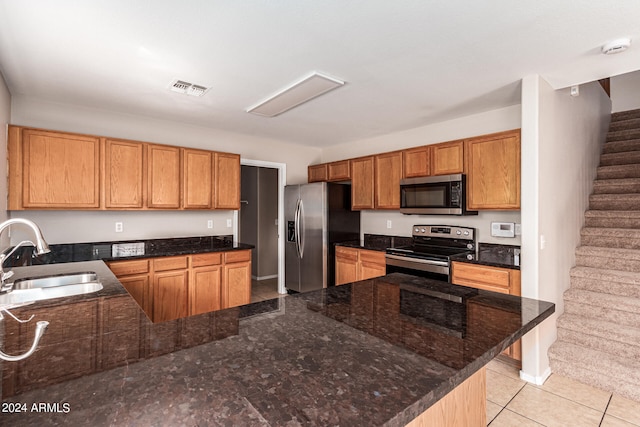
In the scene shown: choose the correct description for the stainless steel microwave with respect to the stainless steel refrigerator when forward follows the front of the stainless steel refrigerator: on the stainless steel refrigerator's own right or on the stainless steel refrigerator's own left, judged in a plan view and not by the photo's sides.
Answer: on the stainless steel refrigerator's own left

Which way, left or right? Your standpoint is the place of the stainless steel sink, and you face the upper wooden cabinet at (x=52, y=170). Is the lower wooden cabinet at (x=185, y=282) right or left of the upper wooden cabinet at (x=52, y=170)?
right

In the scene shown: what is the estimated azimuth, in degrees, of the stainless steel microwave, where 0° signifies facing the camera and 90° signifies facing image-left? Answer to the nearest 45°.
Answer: approximately 45°

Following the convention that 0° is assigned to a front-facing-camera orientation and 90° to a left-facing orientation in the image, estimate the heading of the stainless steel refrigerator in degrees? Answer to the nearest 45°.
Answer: approximately 45°

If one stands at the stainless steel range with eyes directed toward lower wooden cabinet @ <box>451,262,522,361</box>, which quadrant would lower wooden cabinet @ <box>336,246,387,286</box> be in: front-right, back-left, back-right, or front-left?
back-right

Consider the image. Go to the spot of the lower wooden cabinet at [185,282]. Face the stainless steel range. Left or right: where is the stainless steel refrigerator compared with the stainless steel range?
left

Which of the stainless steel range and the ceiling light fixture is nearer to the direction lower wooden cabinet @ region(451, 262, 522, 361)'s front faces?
the ceiling light fixture

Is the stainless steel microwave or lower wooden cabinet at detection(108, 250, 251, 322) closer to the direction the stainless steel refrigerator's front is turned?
the lower wooden cabinet

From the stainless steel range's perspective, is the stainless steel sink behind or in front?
in front

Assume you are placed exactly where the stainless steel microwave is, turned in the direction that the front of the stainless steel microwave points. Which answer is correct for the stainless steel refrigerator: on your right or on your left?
on your right

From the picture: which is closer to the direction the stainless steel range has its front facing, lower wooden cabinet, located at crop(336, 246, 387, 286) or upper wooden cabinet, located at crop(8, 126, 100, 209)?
the upper wooden cabinet
